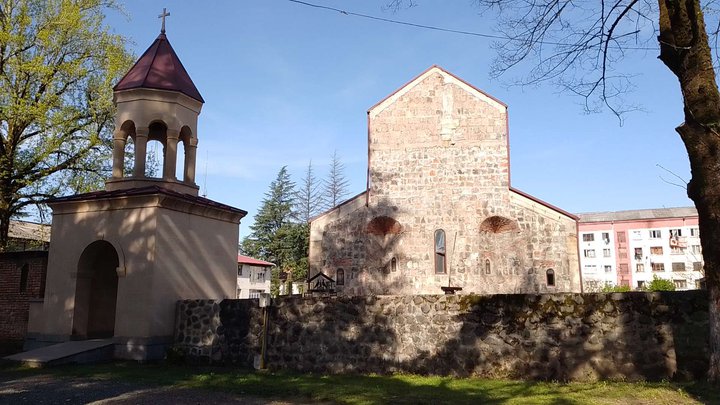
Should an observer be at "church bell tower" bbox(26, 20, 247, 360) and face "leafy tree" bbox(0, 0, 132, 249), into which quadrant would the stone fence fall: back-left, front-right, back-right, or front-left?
back-right

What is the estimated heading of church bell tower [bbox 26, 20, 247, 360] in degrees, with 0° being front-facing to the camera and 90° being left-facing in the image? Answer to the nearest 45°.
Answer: approximately 45°

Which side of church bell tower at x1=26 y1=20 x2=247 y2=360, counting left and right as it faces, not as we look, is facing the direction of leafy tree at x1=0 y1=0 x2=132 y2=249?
right

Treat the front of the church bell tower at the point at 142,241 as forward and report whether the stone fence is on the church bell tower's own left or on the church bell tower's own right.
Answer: on the church bell tower's own left
